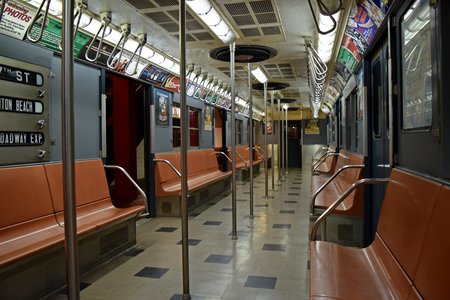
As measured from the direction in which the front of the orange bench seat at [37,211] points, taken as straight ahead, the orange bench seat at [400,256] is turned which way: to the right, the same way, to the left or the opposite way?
the opposite way

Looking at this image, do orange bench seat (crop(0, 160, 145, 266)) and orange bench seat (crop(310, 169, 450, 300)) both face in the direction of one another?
yes

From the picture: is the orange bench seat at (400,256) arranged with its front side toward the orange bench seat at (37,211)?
yes

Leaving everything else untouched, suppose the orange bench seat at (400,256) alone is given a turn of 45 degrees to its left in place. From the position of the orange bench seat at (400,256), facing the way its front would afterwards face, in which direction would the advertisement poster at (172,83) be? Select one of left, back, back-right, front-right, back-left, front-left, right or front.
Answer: right

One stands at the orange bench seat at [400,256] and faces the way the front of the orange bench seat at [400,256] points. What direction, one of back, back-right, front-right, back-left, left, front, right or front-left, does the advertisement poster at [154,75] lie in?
front-right

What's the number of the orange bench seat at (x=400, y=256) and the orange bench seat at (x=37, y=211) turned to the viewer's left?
1

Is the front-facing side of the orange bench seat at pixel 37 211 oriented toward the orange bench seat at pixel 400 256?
yes

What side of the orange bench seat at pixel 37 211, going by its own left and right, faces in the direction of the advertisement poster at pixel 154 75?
left

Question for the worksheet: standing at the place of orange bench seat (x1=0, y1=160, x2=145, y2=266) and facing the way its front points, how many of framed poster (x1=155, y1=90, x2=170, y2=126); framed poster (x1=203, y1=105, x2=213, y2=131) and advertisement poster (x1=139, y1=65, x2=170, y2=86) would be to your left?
3

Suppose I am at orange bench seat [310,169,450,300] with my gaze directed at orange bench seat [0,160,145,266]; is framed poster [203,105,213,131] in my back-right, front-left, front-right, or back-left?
front-right

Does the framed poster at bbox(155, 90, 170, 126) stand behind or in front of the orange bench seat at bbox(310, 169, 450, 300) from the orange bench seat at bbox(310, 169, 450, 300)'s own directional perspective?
in front

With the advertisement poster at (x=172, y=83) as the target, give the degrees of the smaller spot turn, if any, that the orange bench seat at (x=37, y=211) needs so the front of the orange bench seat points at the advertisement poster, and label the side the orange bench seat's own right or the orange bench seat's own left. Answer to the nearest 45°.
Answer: approximately 90° to the orange bench seat's own left

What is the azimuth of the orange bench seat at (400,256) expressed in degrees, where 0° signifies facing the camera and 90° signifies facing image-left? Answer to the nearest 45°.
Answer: approximately 90°

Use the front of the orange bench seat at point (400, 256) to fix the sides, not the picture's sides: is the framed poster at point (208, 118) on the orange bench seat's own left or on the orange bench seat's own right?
on the orange bench seat's own right

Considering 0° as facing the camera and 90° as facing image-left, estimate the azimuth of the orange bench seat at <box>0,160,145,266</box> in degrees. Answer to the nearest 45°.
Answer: approximately 315°
